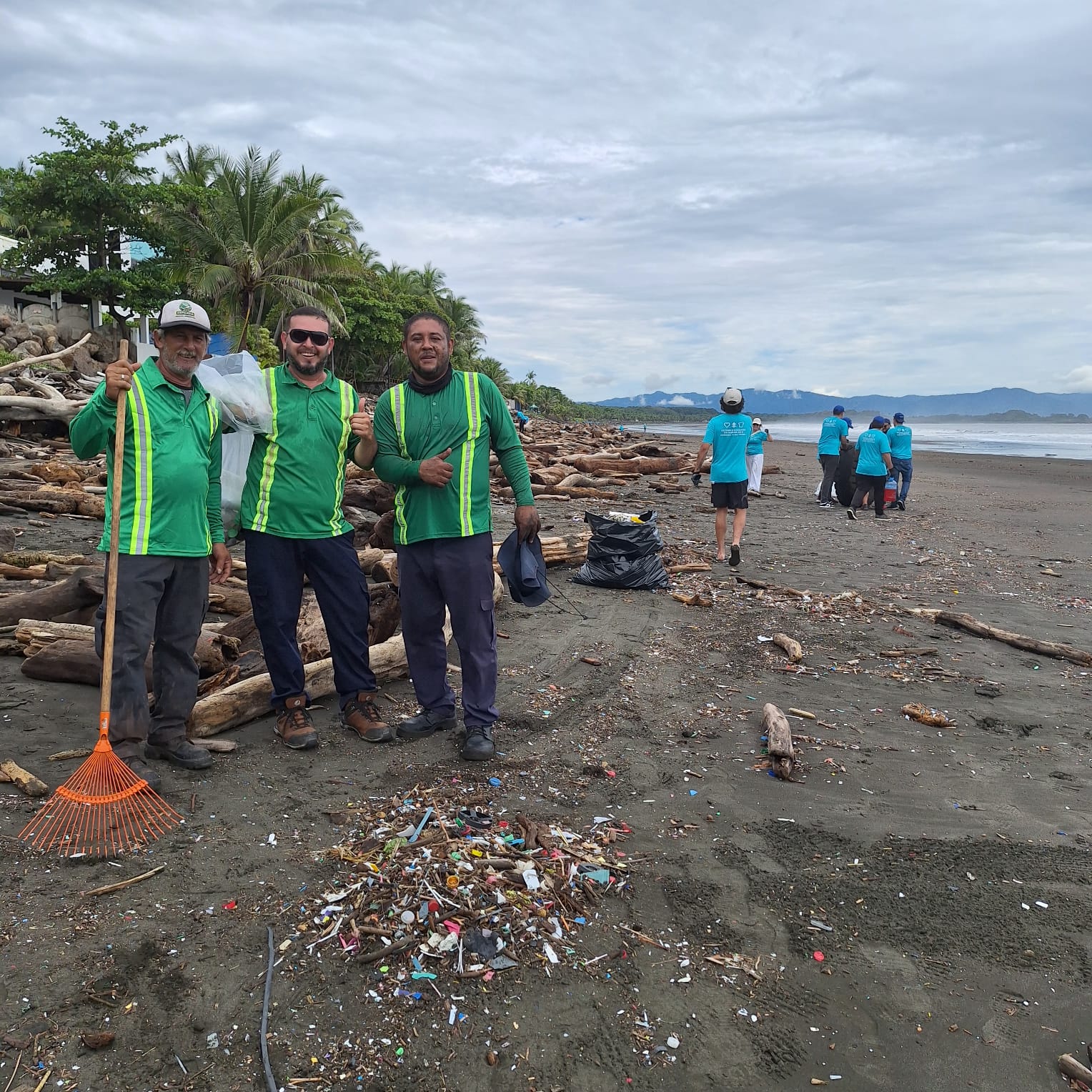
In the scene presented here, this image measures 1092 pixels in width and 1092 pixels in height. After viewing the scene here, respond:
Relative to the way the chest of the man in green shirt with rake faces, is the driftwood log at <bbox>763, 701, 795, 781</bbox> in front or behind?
in front

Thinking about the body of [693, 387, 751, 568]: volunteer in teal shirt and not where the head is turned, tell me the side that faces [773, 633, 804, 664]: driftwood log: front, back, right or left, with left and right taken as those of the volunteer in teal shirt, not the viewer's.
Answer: back

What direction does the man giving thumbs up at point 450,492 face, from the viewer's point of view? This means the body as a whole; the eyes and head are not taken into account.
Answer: toward the camera

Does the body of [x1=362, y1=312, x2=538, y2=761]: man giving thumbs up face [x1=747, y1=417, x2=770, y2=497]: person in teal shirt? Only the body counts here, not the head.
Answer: no

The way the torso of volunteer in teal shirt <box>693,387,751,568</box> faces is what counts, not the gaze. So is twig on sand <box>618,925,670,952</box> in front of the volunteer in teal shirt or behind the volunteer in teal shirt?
behind

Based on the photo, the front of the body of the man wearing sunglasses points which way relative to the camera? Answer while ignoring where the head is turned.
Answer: toward the camera

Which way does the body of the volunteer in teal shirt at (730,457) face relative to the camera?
away from the camera

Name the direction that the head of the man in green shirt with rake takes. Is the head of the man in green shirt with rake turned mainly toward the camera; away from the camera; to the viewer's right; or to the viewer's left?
toward the camera

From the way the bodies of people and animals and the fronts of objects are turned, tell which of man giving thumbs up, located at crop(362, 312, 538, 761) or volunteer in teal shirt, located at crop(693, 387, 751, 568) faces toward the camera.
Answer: the man giving thumbs up

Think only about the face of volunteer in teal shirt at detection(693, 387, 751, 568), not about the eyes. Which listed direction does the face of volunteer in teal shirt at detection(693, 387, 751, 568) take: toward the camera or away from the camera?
away from the camera

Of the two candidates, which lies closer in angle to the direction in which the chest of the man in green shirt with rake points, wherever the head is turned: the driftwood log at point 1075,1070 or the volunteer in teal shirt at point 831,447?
the driftwood log

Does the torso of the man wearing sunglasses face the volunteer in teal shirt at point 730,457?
no

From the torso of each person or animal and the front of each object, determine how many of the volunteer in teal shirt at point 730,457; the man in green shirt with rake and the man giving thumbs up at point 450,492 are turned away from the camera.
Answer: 1

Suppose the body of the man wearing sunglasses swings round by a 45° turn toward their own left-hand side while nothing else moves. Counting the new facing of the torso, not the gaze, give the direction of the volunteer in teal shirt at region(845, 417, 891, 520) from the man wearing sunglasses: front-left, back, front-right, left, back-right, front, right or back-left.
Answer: left

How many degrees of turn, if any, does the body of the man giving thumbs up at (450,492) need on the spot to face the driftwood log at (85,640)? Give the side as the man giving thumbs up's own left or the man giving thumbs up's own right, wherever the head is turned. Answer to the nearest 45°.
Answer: approximately 135° to the man giving thumbs up's own right

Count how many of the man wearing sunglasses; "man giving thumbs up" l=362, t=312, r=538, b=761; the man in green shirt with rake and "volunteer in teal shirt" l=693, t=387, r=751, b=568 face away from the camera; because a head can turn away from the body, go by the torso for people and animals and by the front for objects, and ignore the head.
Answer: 1

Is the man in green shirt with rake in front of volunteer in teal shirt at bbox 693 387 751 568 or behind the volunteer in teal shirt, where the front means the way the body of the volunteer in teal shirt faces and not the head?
behind
